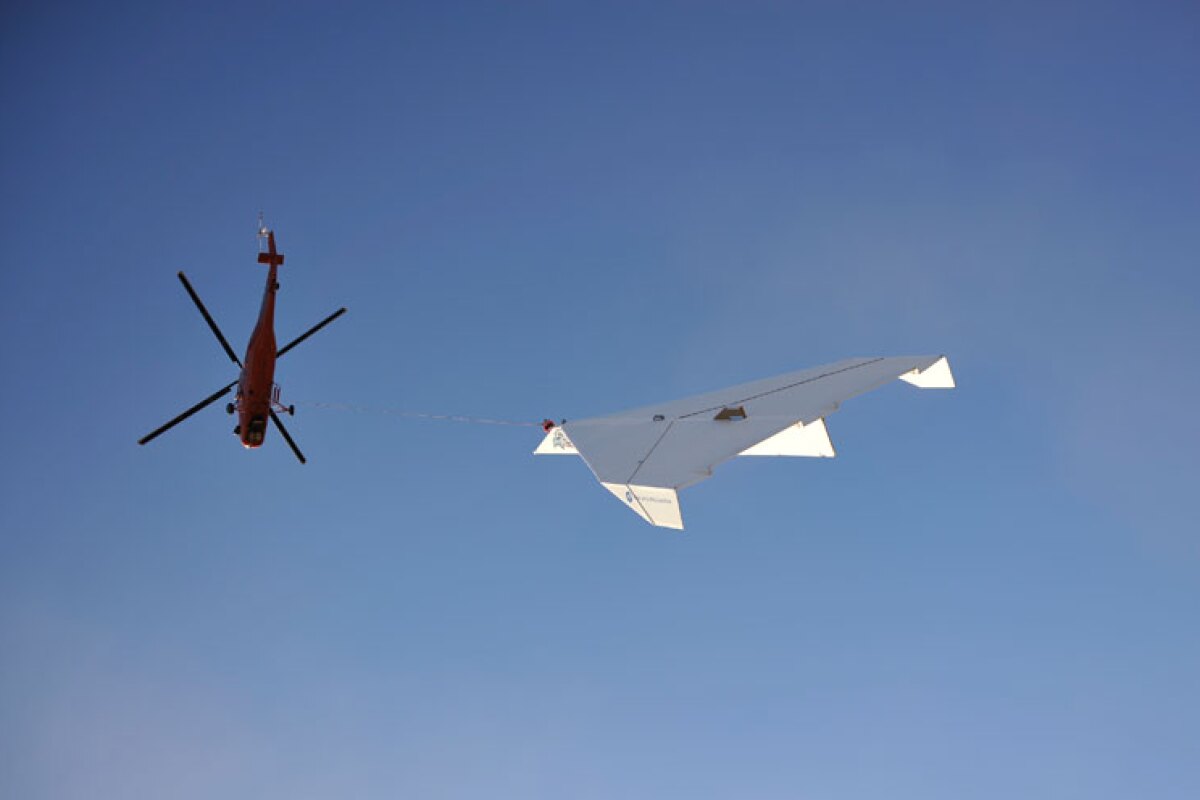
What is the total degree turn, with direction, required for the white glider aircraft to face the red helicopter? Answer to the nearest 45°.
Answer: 0° — it already faces it

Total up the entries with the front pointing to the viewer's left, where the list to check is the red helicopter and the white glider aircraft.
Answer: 1

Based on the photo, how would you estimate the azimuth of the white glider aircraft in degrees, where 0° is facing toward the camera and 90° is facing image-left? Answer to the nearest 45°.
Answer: approximately 90°
